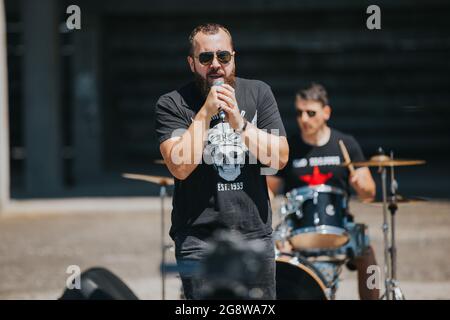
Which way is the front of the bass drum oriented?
toward the camera

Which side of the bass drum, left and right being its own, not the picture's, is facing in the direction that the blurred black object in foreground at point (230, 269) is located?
front

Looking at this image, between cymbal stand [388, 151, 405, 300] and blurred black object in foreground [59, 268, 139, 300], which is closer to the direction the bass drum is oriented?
the blurred black object in foreground

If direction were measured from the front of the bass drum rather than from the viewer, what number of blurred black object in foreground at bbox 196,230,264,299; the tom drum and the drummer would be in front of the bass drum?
1

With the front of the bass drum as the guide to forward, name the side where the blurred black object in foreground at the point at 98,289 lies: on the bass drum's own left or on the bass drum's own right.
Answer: on the bass drum's own right

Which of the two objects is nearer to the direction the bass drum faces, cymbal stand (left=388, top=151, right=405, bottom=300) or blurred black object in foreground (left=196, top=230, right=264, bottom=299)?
the blurred black object in foreground

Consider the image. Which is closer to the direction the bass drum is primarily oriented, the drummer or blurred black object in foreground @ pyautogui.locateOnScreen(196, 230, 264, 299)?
the blurred black object in foreground

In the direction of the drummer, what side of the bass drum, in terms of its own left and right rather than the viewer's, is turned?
back

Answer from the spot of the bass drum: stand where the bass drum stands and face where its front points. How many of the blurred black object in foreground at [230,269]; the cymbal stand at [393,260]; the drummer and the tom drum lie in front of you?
1

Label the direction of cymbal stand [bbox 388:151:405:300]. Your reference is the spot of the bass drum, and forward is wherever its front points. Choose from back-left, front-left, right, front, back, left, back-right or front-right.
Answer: back-left

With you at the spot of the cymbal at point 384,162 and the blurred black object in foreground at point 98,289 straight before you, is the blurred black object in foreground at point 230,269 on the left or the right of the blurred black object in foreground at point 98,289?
left
